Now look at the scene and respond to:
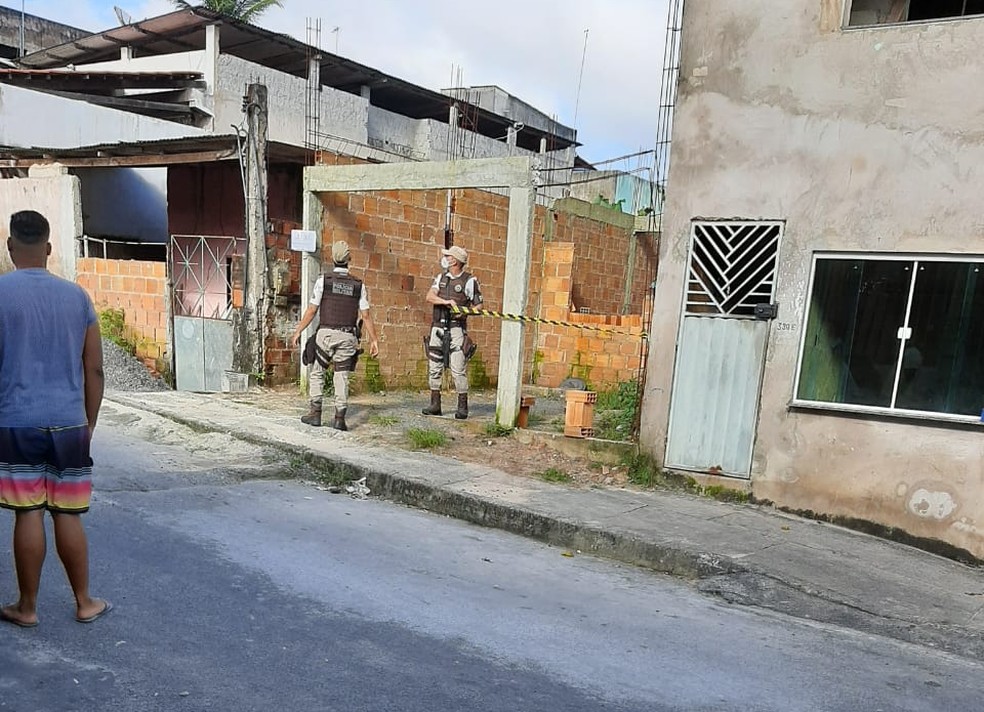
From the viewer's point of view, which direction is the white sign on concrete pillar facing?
toward the camera

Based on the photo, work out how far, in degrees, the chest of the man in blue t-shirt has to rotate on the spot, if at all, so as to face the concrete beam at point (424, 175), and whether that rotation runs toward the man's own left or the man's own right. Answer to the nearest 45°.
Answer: approximately 45° to the man's own right

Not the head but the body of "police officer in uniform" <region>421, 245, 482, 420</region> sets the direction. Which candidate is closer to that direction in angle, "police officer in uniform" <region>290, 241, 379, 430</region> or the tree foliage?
the police officer in uniform

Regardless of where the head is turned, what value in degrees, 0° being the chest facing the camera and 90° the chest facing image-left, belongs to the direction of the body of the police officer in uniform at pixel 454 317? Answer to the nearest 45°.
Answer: approximately 45°

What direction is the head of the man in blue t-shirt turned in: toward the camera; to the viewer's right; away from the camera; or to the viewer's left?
away from the camera

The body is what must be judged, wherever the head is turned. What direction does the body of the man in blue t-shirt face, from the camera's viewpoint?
away from the camera

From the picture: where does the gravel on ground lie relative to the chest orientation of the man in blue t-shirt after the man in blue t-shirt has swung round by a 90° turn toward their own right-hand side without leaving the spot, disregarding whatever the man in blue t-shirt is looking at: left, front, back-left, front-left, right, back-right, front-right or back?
left

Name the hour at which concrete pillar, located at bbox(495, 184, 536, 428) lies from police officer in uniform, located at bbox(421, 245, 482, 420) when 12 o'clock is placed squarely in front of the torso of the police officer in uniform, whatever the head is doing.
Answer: The concrete pillar is roughly at 9 o'clock from the police officer in uniform.

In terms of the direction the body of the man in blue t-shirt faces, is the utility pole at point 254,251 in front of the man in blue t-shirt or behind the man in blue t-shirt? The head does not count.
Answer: in front

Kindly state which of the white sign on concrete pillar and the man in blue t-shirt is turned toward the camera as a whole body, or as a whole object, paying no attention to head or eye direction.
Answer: the white sign on concrete pillar
